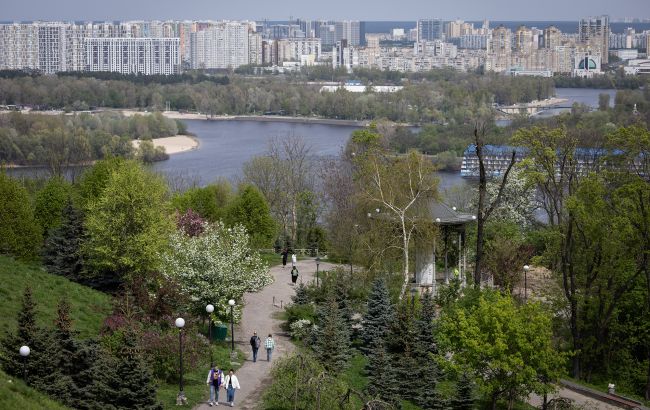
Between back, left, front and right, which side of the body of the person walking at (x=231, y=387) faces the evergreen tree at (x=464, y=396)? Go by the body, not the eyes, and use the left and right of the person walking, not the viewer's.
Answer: left

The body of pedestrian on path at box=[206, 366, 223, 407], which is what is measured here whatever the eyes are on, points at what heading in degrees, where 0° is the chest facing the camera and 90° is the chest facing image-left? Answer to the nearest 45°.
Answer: approximately 0°

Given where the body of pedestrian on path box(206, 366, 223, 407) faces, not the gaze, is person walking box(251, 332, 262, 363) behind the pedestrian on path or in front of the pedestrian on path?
behind

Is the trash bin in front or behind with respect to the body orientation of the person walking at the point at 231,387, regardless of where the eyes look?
behind

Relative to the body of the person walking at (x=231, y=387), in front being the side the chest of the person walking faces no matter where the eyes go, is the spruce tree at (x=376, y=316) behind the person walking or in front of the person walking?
behind
